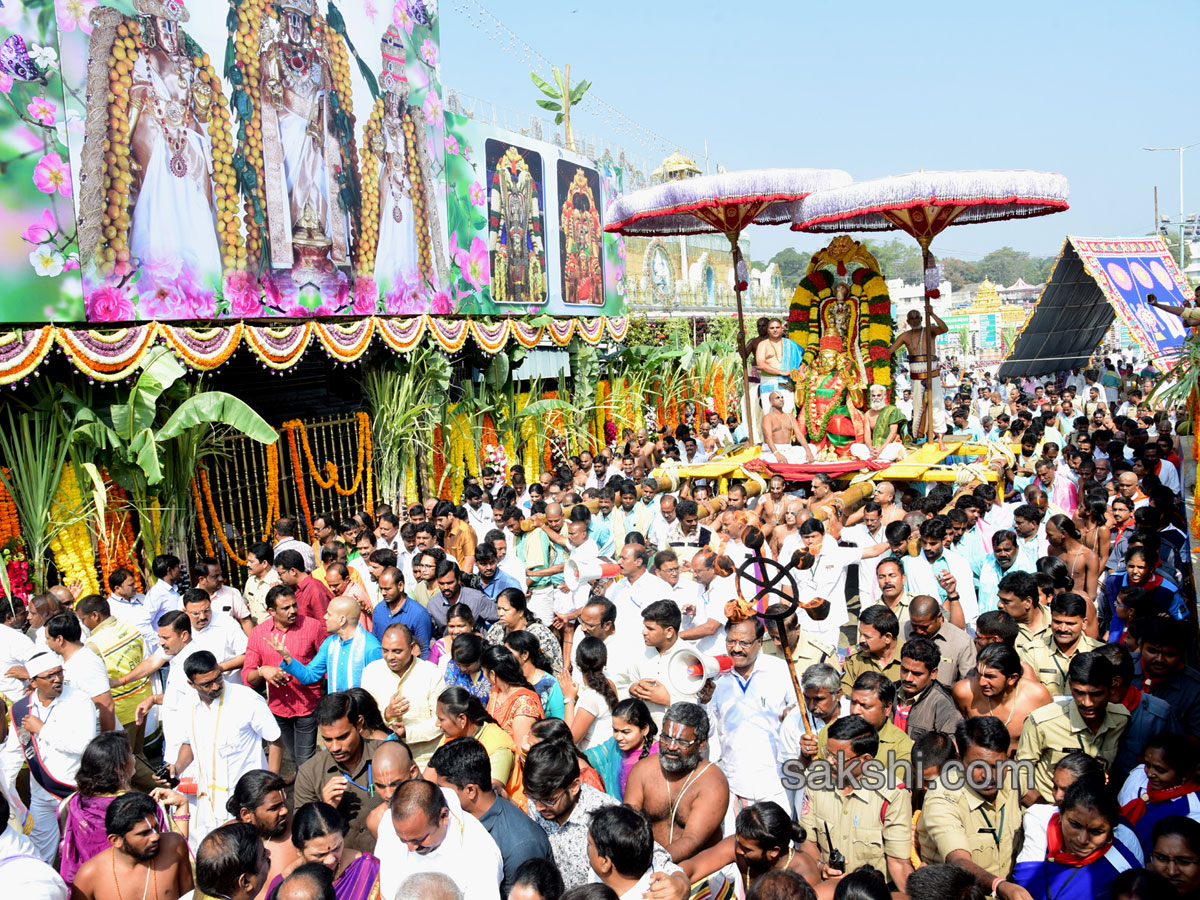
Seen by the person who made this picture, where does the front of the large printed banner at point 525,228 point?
facing the viewer and to the right of the viewer

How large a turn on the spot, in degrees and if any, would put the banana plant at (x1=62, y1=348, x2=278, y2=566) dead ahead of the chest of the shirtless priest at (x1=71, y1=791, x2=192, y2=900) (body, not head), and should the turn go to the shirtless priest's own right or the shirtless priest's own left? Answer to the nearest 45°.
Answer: approximately 135° to the shirtless priest's own left

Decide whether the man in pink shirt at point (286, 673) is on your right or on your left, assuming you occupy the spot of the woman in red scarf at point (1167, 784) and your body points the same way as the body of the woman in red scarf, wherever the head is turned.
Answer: on your right

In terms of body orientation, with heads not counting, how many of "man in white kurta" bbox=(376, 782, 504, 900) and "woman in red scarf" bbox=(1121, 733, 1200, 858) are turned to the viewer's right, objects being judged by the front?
0

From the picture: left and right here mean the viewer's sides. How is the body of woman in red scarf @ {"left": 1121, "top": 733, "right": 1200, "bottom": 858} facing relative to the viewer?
facing the viewer and to the left of the viewer

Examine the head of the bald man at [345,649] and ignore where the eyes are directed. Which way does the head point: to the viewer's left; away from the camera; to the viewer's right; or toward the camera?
to the viewer's left

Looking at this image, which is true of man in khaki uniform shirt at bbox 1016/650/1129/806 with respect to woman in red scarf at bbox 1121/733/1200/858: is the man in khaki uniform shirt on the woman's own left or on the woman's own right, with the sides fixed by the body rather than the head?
on the woman's own right

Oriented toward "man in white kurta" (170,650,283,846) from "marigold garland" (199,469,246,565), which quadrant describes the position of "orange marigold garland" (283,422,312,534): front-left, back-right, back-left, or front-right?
back-left

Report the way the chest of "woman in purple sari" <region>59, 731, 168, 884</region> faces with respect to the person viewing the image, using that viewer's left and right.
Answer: facing away from the viewer and to the right of the viewer
